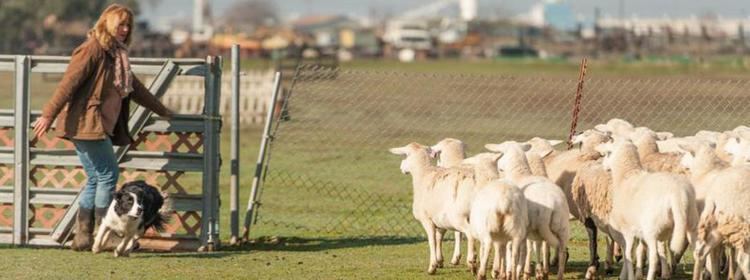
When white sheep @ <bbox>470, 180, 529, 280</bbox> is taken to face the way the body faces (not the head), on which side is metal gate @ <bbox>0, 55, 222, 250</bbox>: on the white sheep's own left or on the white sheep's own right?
on the white sheep's own left

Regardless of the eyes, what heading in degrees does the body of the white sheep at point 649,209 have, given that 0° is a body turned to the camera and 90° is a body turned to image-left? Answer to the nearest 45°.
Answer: approximately 135°

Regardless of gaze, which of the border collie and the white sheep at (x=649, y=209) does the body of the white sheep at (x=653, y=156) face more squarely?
the border collie

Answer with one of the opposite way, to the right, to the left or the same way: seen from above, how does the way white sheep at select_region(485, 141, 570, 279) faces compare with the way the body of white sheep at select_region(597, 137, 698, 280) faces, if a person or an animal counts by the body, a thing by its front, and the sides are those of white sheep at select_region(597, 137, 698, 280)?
the same way

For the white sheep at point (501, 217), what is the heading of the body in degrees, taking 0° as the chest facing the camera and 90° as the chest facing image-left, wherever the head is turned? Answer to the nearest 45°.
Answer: approximately 180°
